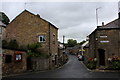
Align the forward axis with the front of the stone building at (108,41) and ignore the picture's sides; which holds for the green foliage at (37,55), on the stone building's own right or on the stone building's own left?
on the stone building's own right

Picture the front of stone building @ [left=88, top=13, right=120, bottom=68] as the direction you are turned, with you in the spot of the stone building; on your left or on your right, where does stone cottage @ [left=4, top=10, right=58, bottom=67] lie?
on your right
